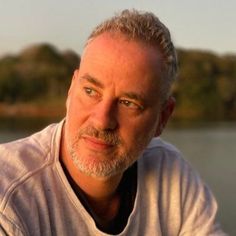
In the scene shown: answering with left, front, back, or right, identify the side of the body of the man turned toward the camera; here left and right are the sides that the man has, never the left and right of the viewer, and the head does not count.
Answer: front

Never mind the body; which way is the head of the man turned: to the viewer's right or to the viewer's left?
to the viewer's left
